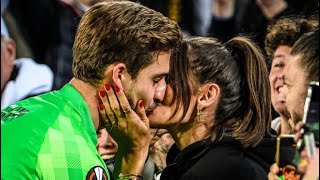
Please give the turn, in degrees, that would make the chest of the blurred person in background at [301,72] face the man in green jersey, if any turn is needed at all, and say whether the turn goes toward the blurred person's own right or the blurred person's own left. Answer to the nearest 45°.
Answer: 0° — they already face them

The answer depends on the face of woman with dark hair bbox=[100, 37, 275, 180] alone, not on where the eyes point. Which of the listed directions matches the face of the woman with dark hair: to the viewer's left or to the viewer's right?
to the viewer's left

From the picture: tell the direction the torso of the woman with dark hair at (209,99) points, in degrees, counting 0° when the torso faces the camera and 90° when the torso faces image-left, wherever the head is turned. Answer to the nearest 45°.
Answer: approximately 90°
